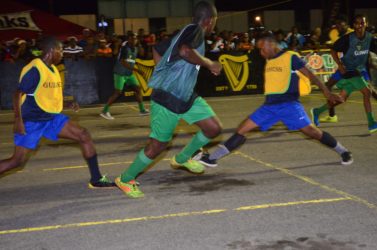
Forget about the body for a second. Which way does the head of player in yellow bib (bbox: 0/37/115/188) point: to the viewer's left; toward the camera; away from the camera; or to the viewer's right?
to the viewer's right

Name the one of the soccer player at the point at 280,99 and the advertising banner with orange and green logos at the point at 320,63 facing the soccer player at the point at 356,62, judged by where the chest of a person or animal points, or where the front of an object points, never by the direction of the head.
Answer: the advertising banner with orange and green logos

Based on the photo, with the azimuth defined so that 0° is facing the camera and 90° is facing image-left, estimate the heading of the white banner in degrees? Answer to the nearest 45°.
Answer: approximately 0°

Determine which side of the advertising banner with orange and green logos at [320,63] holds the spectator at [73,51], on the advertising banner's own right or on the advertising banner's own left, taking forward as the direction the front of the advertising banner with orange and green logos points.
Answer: on the advertising banner's own right

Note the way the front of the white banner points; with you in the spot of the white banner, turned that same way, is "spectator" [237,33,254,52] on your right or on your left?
on your left

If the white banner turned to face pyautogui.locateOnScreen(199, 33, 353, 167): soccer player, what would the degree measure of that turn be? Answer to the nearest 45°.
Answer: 0° — it already faces them

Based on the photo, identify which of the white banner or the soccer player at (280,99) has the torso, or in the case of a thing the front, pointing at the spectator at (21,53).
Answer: the white banner

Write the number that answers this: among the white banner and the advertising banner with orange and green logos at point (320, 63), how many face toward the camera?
2
